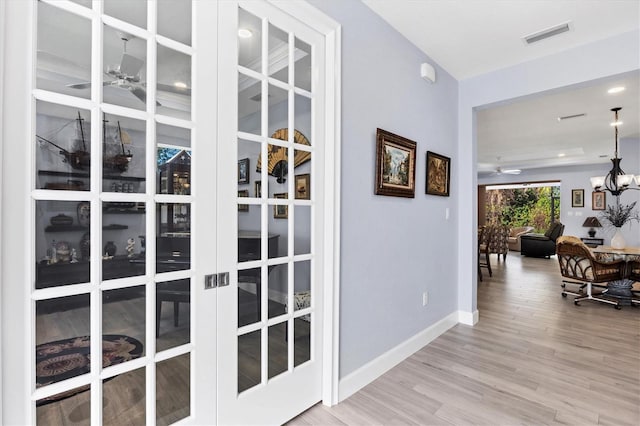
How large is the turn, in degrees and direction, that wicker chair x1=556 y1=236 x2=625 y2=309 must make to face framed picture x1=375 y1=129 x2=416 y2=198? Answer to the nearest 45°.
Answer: approximately 135° to its right

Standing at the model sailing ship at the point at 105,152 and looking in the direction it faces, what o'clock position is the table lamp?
The table lamp is roughly at 6 o'clock from the model sailing ship.

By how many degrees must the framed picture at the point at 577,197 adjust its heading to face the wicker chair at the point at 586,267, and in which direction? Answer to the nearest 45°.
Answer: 0° — it already faces it

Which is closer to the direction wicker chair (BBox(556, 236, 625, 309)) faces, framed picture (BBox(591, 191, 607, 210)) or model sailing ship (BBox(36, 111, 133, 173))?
the framed picture

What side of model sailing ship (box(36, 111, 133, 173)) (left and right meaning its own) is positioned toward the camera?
left

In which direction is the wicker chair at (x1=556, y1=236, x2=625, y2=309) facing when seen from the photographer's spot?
facing away from the viewer and to the right of the viewer

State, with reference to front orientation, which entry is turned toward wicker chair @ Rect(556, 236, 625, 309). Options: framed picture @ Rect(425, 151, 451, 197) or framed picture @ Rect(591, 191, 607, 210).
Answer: framed picture @ Rect(591, 191, 607, 210)

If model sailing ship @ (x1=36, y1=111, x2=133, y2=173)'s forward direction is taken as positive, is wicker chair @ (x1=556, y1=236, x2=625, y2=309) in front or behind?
behind
